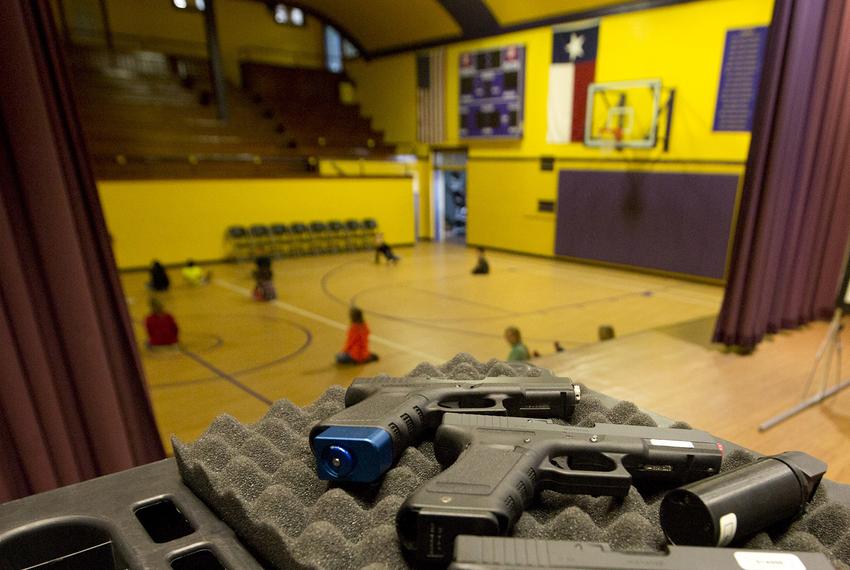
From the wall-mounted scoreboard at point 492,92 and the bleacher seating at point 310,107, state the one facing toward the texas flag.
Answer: the bleacher seating

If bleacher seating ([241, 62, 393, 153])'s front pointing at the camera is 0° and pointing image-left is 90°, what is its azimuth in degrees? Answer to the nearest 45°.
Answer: approximately 315°

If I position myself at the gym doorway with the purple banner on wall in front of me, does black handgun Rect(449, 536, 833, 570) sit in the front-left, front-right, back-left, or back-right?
front-right

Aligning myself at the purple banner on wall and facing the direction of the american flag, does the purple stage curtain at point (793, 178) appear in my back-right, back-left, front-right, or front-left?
back-left

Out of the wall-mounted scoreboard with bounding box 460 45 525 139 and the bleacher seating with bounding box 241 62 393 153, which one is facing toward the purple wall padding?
the bleacher seating

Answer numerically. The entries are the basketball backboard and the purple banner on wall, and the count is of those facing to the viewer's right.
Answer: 0

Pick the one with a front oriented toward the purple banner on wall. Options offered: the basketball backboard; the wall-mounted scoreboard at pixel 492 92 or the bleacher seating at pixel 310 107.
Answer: the bleacher seating

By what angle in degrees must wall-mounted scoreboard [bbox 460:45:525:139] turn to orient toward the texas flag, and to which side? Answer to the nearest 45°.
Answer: approximately 90° to its left

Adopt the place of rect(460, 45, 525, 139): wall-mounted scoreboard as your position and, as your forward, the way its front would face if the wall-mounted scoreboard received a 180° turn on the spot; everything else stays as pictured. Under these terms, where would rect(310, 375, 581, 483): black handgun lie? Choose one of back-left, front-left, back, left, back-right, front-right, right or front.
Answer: back-right

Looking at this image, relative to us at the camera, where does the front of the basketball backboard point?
facing the viewer and to the left of the viewer

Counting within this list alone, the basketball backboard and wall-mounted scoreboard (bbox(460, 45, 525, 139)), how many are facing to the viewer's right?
0

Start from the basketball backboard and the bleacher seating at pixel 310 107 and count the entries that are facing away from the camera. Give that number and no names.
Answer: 0

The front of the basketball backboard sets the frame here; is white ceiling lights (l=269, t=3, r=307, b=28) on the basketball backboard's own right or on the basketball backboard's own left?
on the basketball backboard's own right

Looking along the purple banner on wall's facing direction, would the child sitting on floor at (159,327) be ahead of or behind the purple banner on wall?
ahead
